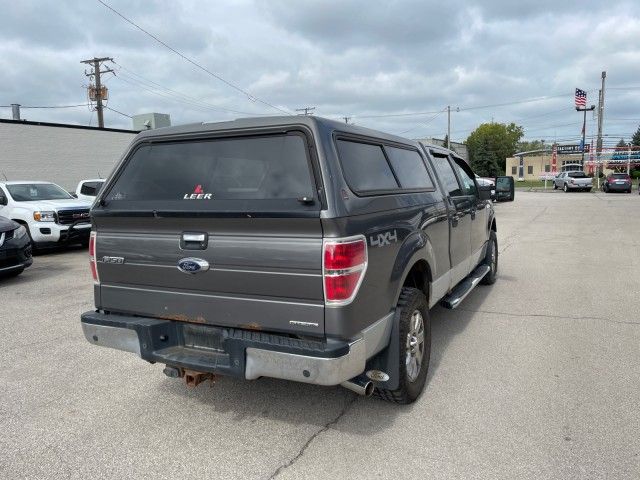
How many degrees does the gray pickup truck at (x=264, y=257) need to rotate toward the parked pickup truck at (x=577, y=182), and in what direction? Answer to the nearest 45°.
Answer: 0° — it already faces it

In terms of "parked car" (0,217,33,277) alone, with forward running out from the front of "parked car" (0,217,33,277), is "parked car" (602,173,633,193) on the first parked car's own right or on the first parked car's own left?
on the first parked car's own left

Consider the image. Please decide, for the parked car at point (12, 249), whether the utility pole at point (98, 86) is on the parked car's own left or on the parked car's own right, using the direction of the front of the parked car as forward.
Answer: on the parked car's own left

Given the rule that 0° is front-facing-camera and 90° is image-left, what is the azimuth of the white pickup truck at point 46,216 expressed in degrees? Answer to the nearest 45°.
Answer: approximately 315°

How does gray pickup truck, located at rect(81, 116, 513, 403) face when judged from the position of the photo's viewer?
facing away from the viewer and to the right of the viewer

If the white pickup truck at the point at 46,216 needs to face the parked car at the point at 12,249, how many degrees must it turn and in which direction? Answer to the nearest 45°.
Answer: approximately 45° to its right

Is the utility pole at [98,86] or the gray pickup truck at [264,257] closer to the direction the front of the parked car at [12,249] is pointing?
the gray pickup truck

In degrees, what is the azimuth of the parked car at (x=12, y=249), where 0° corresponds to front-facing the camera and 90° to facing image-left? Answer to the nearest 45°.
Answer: approximately 315°

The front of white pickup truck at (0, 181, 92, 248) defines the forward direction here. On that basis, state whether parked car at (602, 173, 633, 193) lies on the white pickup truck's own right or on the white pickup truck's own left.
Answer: on the white pickup truck's own left
